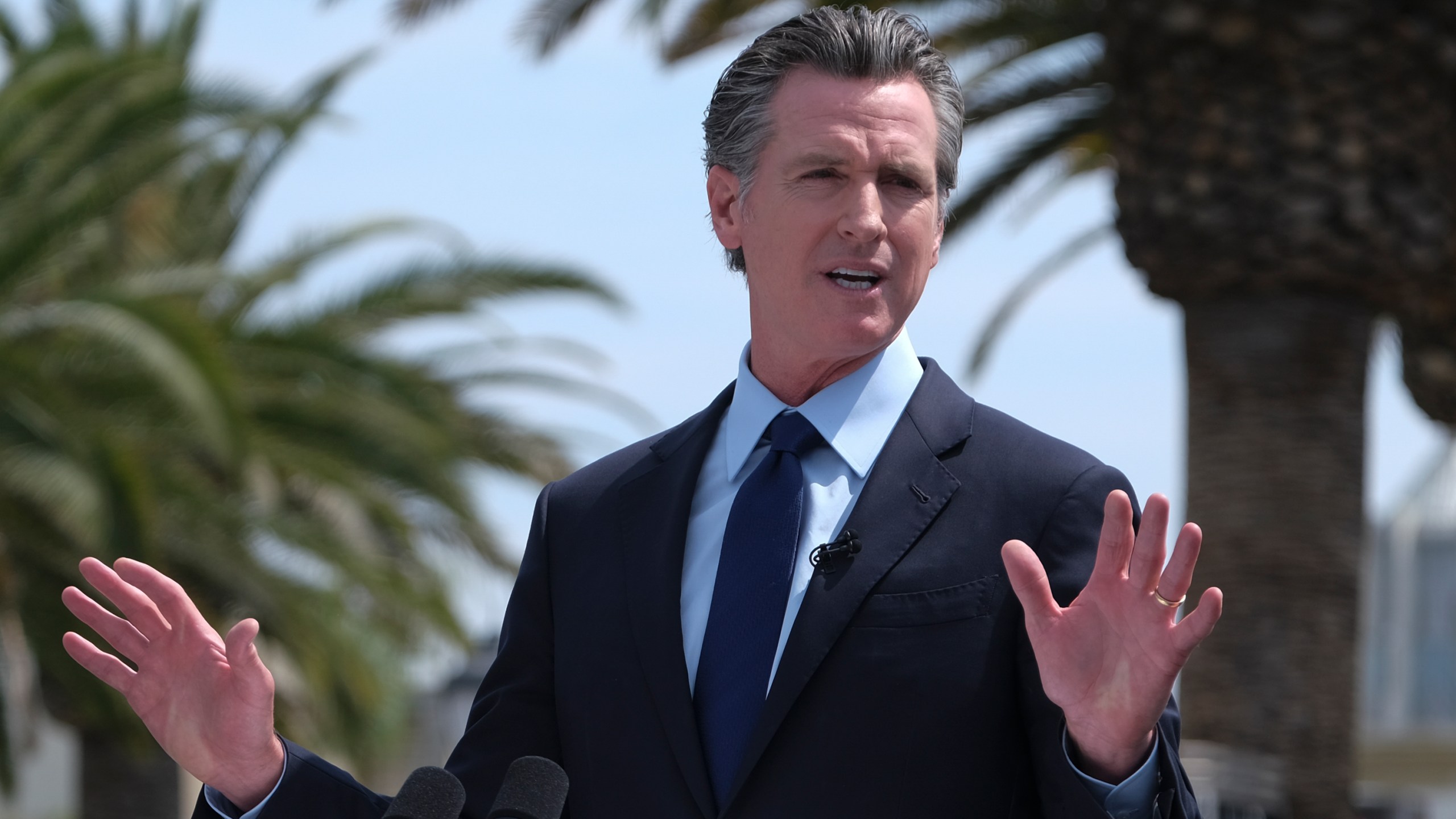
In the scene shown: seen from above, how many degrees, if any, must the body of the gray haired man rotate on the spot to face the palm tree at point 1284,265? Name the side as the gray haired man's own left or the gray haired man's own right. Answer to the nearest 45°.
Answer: approximately 135° to the gray haired man's own left

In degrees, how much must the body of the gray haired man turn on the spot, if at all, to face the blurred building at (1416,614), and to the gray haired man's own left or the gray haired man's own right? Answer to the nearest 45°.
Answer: approximately 135° to the gray haired man's own left

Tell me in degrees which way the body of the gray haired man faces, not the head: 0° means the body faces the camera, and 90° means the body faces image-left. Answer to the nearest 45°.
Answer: approximately 0°
